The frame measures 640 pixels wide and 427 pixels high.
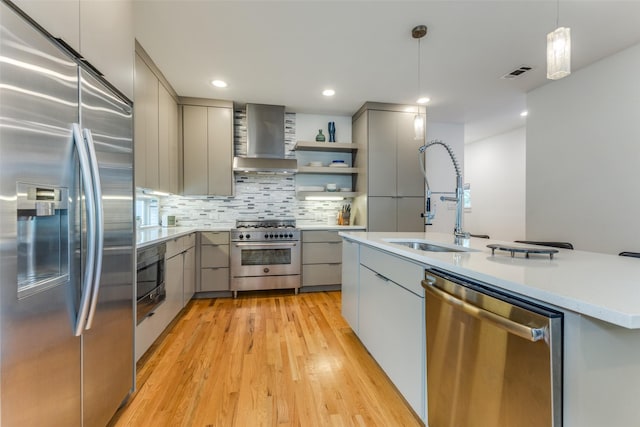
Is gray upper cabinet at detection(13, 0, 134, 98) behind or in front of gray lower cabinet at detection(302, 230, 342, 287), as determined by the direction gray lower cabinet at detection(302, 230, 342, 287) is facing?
in front

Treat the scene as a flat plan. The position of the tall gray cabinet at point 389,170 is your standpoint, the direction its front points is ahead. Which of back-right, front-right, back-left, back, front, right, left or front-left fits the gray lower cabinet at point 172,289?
front-right

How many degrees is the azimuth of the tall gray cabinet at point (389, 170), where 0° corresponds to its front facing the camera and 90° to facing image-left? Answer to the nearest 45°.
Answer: approximately 0°

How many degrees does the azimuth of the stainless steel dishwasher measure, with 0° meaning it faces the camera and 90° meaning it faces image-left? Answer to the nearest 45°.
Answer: approximately 45°
